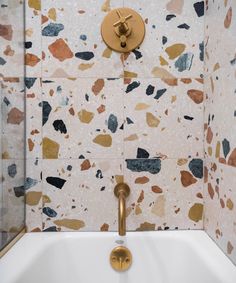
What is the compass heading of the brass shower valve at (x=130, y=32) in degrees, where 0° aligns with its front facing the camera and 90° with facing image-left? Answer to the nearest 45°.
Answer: approximately 0°

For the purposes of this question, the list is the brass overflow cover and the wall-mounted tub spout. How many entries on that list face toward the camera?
2

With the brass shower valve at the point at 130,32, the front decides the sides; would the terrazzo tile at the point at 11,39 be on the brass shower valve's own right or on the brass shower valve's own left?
on the brass shower valve's own right

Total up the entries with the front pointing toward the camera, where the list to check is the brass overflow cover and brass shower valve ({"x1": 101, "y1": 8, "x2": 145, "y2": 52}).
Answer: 2
